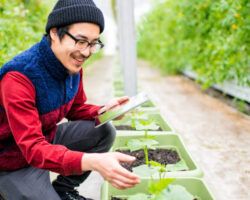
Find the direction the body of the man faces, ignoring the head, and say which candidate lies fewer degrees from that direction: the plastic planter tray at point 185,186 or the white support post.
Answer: the plastic planter tray

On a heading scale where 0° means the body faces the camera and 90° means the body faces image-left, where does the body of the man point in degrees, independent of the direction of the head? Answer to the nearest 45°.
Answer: approximately 315°

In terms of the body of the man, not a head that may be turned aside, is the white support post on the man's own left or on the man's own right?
on the man's own left

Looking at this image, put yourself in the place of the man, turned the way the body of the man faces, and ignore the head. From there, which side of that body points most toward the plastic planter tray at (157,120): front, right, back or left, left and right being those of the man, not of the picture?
left
